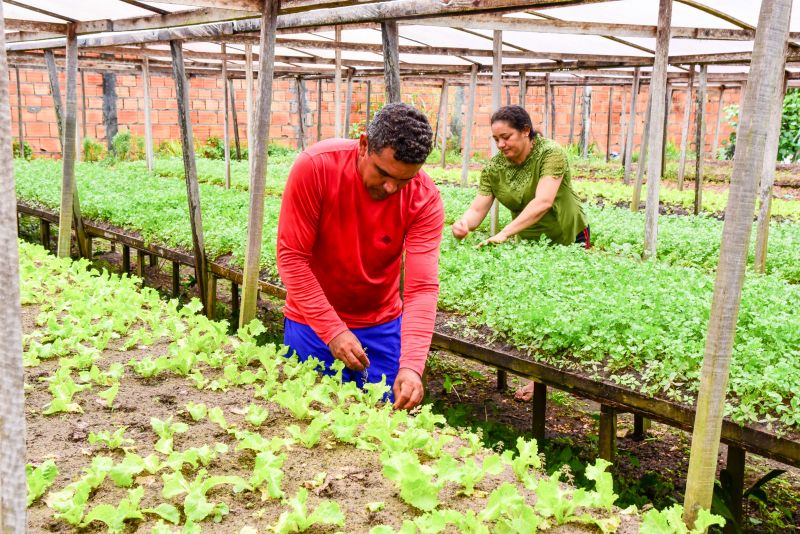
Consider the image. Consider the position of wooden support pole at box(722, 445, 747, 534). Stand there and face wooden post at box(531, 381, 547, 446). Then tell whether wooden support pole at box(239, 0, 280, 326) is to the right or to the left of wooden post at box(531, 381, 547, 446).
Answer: left

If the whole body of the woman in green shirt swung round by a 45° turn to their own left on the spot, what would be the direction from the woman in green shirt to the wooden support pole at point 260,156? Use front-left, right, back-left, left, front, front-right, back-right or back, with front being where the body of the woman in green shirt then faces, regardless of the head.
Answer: front-right

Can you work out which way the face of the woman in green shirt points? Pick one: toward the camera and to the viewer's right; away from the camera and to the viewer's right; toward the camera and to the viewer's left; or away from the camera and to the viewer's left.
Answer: toward the camera and to the viewer's left

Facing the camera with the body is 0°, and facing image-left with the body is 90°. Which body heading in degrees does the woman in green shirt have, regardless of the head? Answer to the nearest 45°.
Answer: approximately 45°

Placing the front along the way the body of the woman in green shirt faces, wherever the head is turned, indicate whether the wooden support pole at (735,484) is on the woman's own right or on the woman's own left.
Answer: on the woman's own left

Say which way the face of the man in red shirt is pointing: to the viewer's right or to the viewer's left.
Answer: to the viewer's right

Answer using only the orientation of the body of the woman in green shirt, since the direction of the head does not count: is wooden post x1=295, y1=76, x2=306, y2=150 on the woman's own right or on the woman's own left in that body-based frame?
on the woman's own right

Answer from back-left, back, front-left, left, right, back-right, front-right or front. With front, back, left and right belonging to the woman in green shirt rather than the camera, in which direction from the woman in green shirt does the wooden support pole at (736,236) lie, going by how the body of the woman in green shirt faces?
front-left

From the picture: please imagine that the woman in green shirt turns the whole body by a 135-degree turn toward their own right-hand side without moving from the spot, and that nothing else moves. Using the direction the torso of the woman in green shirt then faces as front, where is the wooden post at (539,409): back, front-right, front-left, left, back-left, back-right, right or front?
back

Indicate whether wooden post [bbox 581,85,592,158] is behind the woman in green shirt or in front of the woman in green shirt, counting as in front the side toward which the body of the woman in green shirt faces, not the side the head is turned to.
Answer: behind

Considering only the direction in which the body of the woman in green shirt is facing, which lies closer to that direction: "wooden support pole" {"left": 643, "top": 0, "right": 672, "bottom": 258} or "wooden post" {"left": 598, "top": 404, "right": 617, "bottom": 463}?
the wooden post
